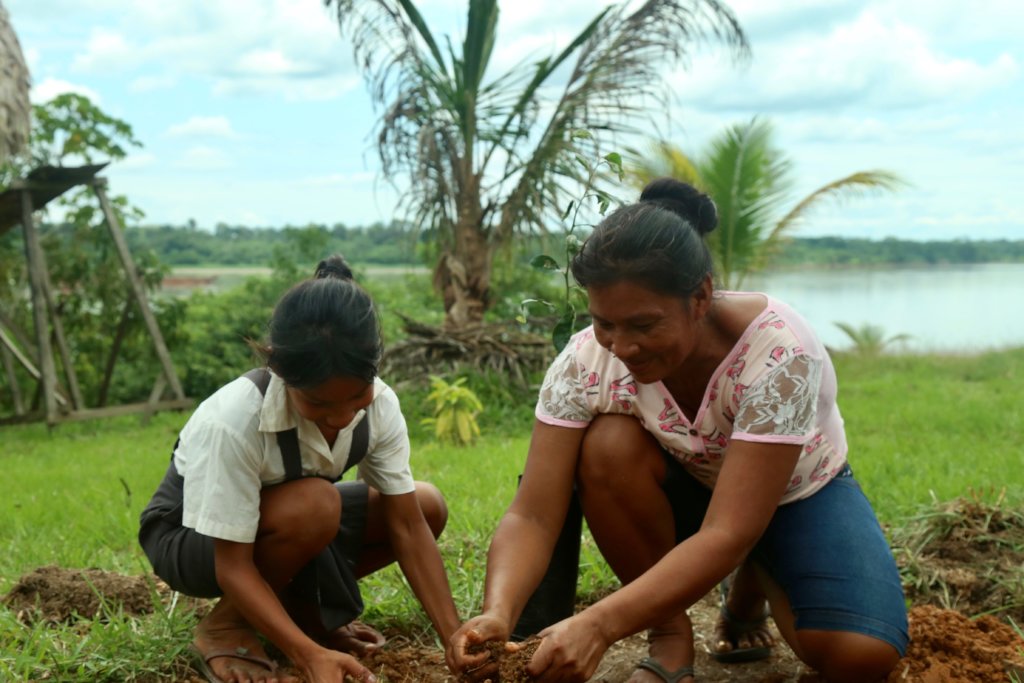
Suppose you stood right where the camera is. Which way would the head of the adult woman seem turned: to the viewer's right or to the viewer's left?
to the viewer's left

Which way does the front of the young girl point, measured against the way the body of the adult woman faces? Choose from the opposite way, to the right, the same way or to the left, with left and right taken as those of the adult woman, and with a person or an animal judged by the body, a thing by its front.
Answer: to the left

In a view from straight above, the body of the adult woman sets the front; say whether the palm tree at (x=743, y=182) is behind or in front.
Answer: behind

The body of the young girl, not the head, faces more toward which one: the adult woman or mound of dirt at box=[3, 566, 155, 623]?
the adult woman

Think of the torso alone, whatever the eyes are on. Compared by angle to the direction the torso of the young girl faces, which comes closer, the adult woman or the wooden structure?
the adult woman

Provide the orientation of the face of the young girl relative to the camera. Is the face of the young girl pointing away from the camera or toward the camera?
toward the camera

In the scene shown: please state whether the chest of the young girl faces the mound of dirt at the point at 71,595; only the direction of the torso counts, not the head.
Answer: no

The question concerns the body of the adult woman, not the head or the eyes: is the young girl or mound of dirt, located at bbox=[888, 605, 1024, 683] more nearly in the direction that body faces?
the young girl

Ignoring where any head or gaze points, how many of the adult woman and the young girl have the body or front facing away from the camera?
0

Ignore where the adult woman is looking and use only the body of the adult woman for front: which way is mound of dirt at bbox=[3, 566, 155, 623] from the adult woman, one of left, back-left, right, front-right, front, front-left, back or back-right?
front-right

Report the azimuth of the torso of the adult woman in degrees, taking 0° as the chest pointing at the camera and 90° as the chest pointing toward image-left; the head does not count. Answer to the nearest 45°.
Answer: approximately 45°

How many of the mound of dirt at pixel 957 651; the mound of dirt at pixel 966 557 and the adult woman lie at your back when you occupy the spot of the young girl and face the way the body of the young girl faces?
0

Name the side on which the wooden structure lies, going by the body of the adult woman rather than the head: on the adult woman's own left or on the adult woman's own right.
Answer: on the adult woman's own right

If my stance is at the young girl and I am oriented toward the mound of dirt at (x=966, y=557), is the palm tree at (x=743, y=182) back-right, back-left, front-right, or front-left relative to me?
front-left

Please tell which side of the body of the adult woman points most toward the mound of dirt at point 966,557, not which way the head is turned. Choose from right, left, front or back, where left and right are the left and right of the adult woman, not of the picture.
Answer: back

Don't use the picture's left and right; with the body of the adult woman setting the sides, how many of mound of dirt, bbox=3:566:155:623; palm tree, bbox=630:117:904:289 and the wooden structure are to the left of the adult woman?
0
